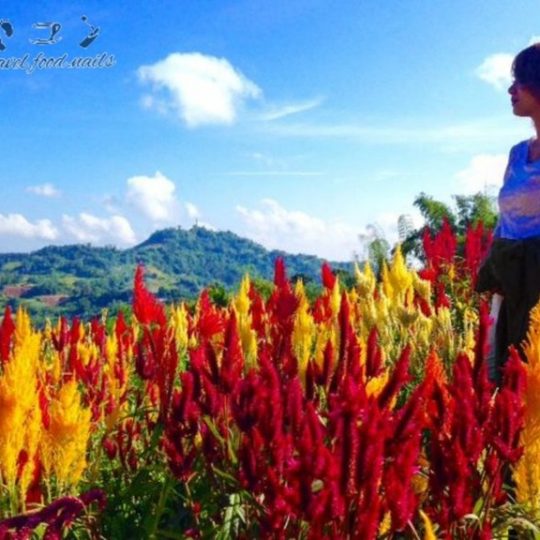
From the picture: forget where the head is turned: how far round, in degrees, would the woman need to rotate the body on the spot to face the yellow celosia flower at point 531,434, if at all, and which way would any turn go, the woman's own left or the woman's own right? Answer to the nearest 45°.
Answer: approximately 45° to the woman's own left

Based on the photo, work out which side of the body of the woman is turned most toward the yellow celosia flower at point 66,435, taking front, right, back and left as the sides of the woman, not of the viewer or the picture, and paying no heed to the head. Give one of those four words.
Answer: front

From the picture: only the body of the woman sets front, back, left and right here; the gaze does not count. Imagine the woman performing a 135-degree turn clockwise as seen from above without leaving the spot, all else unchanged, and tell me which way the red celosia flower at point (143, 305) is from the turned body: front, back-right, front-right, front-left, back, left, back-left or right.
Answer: back-left

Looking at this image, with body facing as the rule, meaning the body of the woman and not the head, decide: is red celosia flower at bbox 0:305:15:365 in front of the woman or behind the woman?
in front

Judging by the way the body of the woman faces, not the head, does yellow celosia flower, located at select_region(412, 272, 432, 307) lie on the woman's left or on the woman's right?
on the woman's right

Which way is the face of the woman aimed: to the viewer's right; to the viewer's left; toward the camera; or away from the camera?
to the viewer's left

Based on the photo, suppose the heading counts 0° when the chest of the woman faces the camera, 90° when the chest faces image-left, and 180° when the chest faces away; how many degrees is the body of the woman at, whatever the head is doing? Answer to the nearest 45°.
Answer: approximately 45°

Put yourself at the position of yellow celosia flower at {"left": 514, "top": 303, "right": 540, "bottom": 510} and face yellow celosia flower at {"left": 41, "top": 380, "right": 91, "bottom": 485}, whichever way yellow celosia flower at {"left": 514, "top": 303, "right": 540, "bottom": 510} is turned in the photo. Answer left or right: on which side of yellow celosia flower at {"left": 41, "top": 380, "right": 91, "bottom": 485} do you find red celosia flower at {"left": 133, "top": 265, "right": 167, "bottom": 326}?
right

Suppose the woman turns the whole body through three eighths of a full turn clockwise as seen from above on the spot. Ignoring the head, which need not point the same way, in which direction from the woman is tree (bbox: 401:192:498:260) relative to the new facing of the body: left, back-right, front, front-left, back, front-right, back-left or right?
front

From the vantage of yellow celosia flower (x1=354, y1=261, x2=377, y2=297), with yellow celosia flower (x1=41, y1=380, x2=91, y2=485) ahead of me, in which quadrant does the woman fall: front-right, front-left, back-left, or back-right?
front-left
